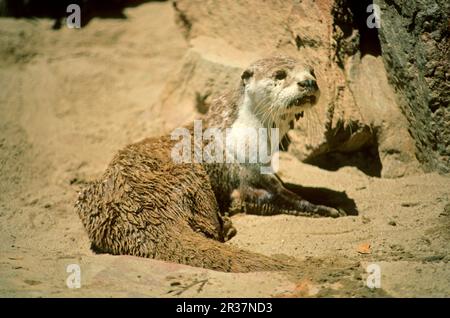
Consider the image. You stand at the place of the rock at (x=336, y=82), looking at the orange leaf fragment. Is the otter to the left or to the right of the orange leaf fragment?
right

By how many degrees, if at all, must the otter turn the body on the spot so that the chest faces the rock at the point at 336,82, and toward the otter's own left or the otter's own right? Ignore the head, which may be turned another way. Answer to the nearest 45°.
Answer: approximately 45° to the otter's own left

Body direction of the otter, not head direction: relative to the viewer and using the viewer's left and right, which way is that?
facing to the right of the viewer

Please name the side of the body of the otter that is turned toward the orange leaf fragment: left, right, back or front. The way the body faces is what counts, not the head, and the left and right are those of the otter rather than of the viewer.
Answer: front
